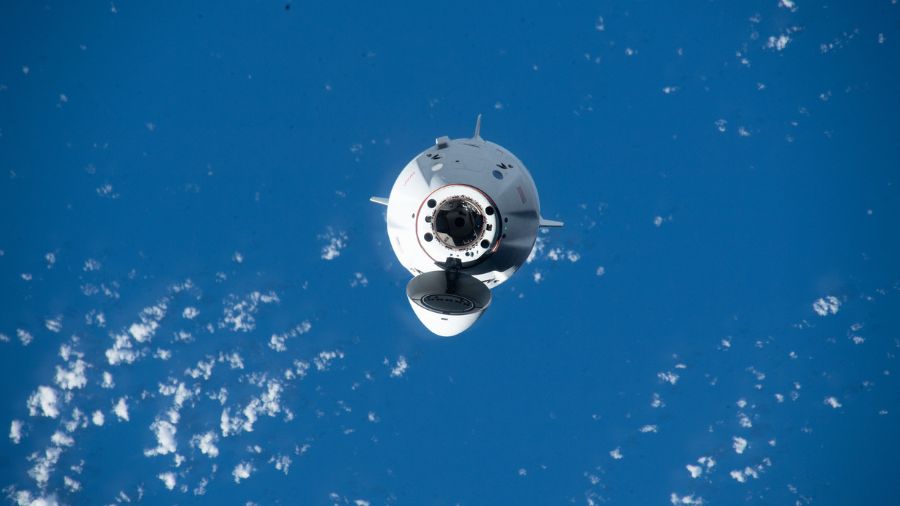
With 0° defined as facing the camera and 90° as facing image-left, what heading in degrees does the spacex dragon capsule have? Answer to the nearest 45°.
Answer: approximately 0°
